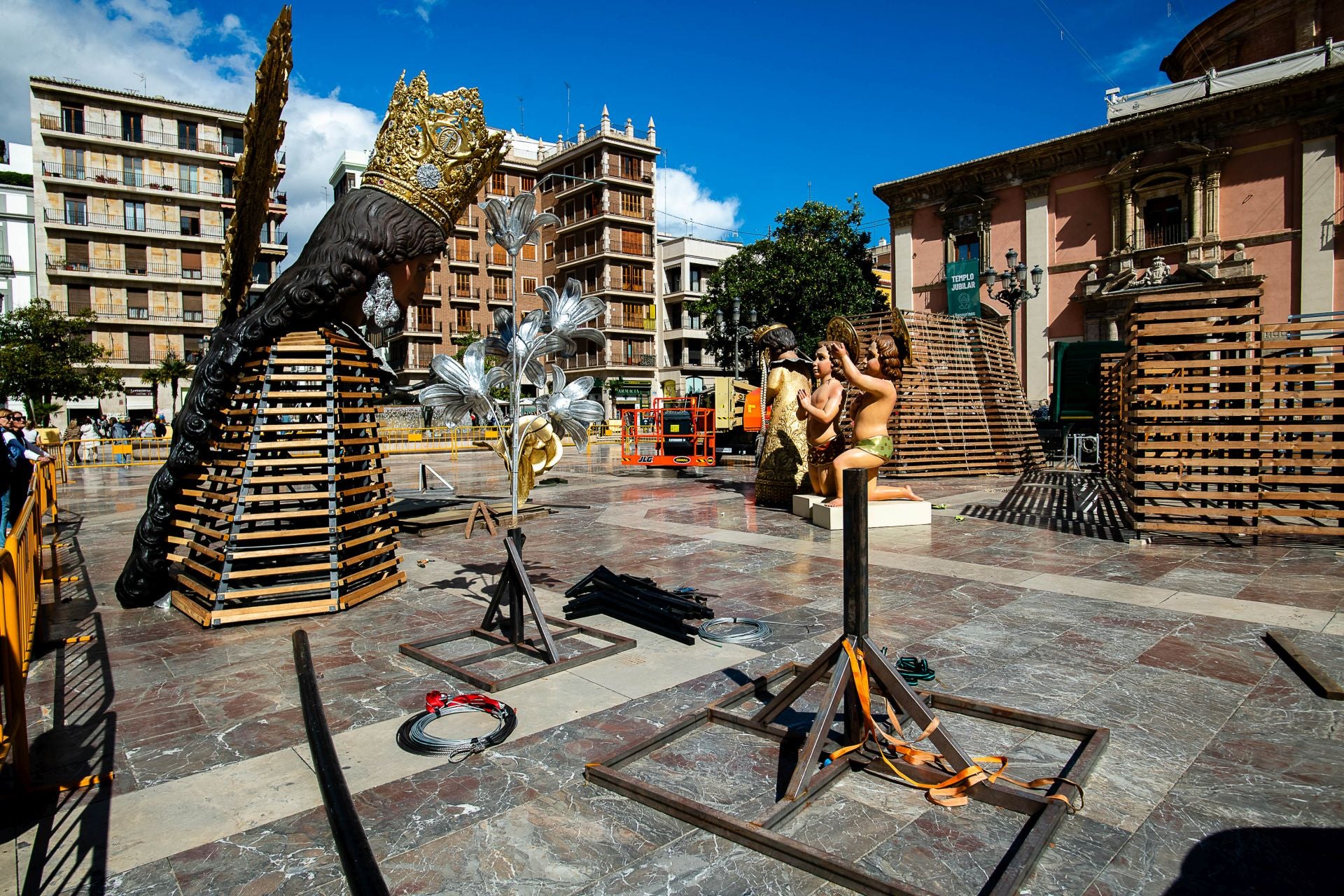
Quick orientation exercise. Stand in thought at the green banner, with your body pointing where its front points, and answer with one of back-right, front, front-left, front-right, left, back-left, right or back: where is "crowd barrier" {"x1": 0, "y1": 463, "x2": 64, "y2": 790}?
front

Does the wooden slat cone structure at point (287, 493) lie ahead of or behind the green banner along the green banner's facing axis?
ahead

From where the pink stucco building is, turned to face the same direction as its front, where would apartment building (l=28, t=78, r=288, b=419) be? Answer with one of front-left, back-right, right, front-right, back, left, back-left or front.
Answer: front-right

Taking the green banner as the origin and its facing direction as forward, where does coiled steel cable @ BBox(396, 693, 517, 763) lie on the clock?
The coiled steel cable is roughly at 12 o'clock from the green banner.

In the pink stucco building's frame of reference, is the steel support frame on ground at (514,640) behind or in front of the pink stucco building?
in front

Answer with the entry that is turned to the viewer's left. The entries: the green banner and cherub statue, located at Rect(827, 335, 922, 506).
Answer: the cherub statue

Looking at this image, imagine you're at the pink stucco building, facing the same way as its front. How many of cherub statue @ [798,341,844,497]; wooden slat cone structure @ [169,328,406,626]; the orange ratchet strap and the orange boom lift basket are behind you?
0

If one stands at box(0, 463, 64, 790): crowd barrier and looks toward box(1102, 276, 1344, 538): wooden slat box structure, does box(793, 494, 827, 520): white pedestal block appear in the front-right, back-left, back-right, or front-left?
front-left

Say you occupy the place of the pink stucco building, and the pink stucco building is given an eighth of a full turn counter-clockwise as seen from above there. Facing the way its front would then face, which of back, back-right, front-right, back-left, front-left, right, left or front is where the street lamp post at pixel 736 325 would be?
right

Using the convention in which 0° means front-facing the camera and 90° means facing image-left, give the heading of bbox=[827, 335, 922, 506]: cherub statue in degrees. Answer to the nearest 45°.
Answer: approximately 90°

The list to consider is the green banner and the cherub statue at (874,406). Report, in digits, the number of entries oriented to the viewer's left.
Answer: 1

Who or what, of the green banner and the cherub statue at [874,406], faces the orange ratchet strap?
the green banner

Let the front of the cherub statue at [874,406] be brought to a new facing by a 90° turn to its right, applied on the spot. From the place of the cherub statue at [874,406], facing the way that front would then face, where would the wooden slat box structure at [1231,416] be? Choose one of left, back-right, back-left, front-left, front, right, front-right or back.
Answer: right

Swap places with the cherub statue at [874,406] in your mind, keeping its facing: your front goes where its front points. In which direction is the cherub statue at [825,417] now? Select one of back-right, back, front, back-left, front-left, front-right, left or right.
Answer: front-right

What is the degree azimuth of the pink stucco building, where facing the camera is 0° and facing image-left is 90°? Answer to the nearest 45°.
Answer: approximately 45°

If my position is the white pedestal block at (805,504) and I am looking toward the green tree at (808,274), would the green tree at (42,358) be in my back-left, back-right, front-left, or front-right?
front-left
